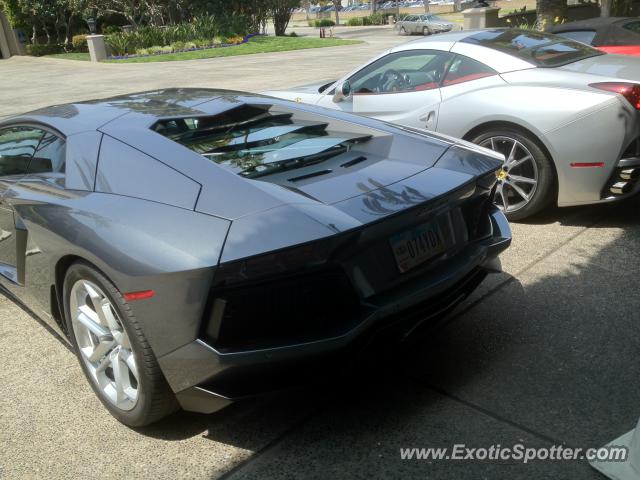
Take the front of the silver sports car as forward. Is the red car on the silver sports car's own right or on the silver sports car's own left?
on the silver sports car's own right

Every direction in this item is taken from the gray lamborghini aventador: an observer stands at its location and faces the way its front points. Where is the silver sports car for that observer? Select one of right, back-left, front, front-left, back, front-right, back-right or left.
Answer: right

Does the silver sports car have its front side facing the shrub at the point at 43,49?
yes

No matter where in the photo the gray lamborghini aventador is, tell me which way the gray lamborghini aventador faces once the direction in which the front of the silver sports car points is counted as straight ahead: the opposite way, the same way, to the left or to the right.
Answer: the same way

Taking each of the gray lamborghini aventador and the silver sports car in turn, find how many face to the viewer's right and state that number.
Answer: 0

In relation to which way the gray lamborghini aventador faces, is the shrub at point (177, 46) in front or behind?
in front

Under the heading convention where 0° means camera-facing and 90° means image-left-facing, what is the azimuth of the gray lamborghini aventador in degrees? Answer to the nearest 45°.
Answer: approximately 135°

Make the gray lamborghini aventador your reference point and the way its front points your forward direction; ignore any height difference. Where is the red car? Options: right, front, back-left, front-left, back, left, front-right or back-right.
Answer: right

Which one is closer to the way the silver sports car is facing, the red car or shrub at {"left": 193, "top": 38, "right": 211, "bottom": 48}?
the shrub

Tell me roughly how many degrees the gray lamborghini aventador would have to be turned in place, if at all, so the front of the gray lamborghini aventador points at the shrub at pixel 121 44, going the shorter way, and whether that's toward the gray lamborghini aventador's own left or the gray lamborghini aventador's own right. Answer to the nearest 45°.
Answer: approximately 45° to the gray lamborghini aventador's own right

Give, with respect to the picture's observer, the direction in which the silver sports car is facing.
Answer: facing away from the viewer and to the left of the viewer

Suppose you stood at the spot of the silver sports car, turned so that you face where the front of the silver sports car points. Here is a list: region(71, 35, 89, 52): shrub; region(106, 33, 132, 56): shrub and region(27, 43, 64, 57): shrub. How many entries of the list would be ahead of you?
3

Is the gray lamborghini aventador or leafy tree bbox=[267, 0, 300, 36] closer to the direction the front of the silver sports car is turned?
the leafy tree
